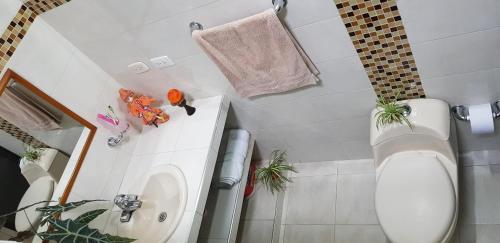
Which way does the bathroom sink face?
to the viewer's right

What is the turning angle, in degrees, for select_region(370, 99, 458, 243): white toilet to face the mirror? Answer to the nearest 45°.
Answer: approximately 45° to its right

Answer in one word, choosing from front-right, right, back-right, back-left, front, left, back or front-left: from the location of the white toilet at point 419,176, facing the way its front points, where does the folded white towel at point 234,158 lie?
right

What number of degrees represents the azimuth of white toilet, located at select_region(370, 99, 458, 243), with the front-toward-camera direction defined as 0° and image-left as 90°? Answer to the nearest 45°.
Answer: approximately 0°

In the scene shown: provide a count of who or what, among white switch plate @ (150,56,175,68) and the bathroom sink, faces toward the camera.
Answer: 1

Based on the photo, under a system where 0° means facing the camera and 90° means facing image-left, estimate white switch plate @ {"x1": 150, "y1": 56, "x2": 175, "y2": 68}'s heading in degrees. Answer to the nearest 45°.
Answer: approximately 0°

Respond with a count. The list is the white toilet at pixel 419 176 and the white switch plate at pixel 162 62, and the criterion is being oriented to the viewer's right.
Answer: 0

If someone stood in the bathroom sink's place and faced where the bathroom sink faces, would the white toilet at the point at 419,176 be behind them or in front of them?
in front
